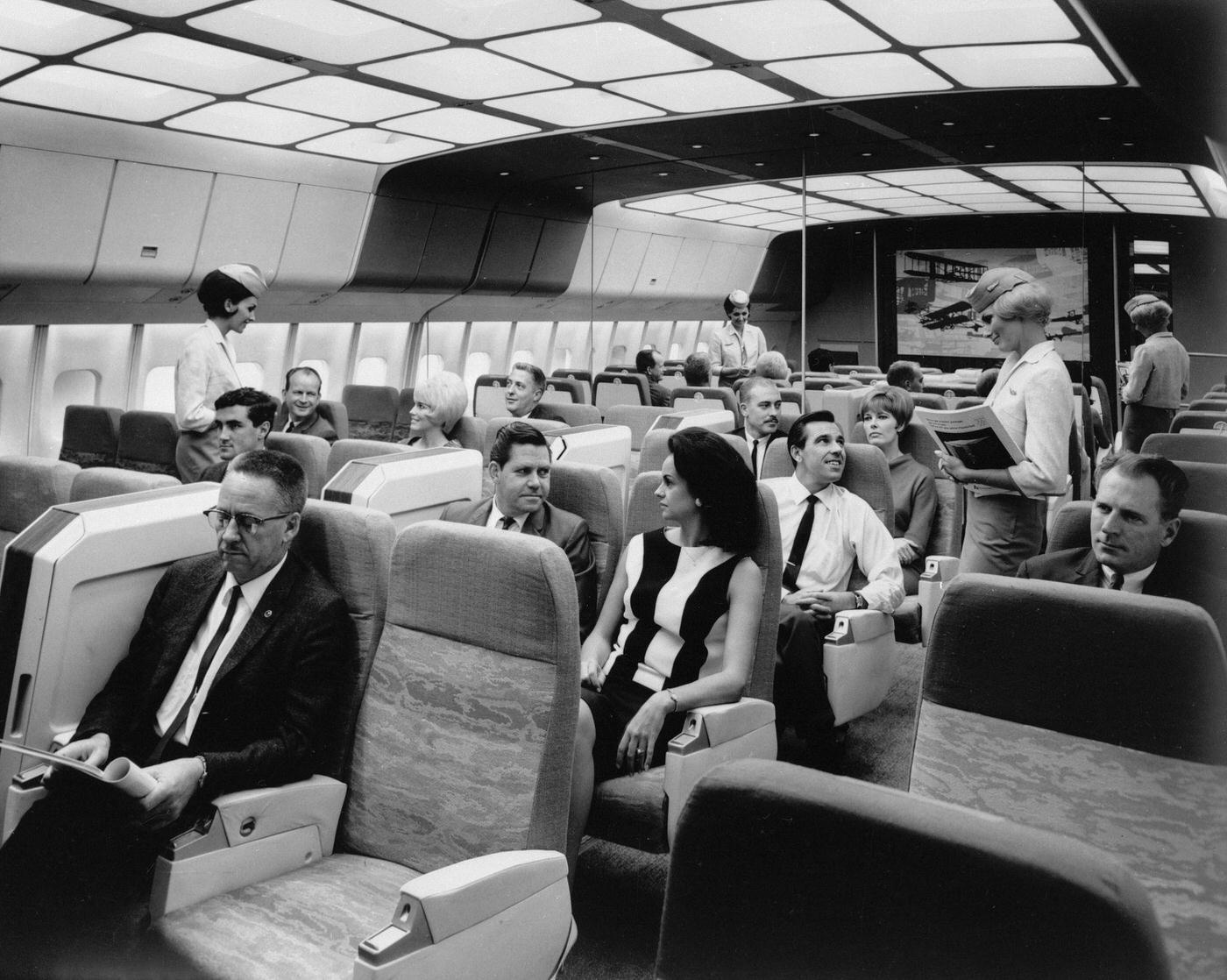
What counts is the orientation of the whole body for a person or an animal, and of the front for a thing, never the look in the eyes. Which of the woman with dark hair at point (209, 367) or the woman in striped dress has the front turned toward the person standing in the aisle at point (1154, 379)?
the woman with dark hair

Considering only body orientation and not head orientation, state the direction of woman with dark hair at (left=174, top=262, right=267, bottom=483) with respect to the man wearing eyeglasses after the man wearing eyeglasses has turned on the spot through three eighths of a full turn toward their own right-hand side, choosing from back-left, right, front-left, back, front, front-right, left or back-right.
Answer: front

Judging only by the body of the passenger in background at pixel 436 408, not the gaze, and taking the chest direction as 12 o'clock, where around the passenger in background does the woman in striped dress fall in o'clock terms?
The woman in striped dress is roughly at 10 o'clock from the passenger in background.

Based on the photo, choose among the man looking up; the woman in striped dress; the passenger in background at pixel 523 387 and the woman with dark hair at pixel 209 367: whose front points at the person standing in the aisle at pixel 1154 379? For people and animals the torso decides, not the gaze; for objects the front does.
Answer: the woman with dark hair

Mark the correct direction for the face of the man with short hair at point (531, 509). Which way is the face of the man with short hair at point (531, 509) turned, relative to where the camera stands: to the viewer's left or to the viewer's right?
to the viewer's right

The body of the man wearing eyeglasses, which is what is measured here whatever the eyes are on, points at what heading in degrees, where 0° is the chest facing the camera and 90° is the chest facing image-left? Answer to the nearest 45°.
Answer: approximately 45°

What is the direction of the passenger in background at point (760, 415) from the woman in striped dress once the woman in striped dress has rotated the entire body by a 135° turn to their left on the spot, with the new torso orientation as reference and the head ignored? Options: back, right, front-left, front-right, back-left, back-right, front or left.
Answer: left

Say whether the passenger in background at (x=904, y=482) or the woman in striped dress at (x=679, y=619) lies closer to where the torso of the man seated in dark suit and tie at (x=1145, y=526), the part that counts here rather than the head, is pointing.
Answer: the woman in striped dress

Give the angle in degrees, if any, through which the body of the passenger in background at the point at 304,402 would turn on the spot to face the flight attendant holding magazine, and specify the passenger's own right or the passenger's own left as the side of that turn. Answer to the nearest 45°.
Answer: approximately 90° to the passenger's own left
